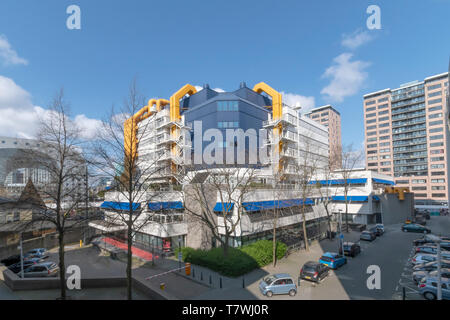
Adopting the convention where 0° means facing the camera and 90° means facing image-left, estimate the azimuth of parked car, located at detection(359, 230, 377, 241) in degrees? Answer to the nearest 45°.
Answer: approximately 45°
